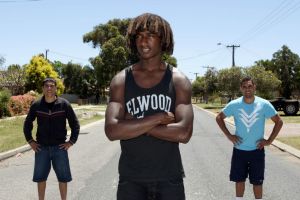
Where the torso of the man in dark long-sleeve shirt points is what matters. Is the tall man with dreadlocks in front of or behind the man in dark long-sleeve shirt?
in front

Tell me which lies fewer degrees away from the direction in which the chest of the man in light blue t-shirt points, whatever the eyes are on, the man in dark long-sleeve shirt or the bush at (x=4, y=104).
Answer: the man in dark long-sleeve shirt

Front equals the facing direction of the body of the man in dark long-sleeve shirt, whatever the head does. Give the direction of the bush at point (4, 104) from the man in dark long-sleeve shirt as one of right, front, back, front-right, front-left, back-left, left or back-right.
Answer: back

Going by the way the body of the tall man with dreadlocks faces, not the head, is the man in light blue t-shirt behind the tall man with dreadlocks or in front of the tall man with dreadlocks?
behind

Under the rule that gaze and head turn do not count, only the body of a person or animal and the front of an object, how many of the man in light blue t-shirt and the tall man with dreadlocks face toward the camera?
2

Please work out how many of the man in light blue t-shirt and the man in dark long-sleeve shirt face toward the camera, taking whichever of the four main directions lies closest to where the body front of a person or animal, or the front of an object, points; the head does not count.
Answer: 2

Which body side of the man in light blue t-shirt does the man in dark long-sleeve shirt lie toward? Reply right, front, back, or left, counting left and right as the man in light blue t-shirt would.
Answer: right

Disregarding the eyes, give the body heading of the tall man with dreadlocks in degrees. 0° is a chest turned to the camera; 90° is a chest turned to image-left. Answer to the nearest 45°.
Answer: approximately 0°
